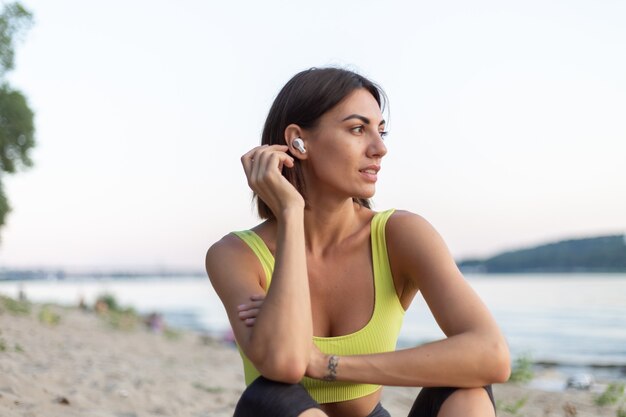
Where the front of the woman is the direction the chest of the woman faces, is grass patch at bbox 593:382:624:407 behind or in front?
behind

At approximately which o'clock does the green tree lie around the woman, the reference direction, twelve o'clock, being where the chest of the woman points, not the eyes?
The green tree is roughly at 5 o'clock from the woman.

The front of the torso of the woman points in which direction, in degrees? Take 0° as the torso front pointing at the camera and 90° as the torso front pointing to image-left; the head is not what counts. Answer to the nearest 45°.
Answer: approximately 0°
